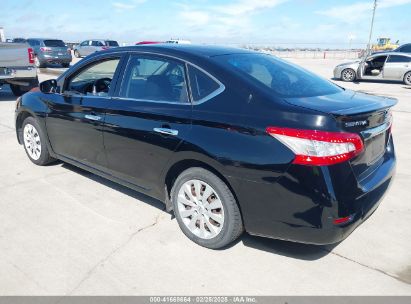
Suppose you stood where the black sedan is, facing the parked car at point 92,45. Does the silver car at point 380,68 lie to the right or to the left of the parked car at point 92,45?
right

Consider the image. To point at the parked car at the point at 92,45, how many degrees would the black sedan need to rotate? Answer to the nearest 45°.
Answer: approximately 45° to its right

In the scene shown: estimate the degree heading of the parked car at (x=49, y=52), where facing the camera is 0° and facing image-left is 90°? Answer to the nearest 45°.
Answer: approximately 135°

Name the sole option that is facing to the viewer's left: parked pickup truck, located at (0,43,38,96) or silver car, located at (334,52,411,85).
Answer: the silver car

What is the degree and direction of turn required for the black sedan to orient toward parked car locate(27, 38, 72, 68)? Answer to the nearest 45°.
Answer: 0° — it already faces it

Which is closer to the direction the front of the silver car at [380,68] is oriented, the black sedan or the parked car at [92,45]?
the parked car

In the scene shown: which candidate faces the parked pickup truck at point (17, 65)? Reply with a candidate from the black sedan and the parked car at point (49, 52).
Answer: the black sedan

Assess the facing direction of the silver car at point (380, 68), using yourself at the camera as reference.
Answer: facing to the left of the viewer

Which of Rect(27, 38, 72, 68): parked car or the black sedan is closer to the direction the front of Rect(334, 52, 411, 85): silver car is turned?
the parked car

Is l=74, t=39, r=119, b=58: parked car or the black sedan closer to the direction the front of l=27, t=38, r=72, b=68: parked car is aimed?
the parked car

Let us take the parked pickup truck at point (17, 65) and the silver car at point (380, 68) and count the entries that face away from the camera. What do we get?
1

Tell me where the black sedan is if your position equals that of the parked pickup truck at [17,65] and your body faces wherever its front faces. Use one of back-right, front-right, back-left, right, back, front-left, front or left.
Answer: back

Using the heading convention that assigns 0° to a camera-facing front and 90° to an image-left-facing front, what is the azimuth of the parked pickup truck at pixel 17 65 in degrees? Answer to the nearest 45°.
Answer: approximately 180°
